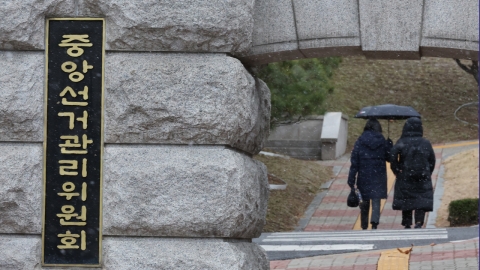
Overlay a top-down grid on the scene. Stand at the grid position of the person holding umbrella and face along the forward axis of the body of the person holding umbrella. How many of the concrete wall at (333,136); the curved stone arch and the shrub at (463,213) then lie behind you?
1

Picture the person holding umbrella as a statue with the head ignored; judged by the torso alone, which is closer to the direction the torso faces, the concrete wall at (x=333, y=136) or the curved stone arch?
the concrete wall

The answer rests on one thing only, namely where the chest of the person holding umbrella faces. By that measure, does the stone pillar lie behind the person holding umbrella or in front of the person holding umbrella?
behind

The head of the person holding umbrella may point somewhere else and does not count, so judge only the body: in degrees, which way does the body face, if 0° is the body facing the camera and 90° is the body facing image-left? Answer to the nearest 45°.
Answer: approximately 180°

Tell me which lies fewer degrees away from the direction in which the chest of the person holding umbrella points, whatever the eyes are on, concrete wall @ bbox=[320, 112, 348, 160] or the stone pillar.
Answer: the concrete wall

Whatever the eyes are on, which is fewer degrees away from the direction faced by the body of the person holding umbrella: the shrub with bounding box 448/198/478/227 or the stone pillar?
the shrub

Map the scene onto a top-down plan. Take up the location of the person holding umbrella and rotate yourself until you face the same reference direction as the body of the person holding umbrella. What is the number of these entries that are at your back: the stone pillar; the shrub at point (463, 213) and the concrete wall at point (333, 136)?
1

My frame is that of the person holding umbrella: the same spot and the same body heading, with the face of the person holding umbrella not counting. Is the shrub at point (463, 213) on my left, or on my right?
on my right

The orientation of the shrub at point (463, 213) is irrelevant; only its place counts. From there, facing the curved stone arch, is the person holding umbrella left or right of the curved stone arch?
right

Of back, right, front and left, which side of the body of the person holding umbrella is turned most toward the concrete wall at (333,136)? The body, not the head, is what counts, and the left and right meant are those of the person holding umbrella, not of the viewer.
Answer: front

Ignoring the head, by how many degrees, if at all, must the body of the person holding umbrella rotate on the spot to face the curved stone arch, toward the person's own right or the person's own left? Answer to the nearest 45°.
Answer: approximately 180°

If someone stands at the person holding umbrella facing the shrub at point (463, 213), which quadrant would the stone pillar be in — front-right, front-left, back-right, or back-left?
back-right
